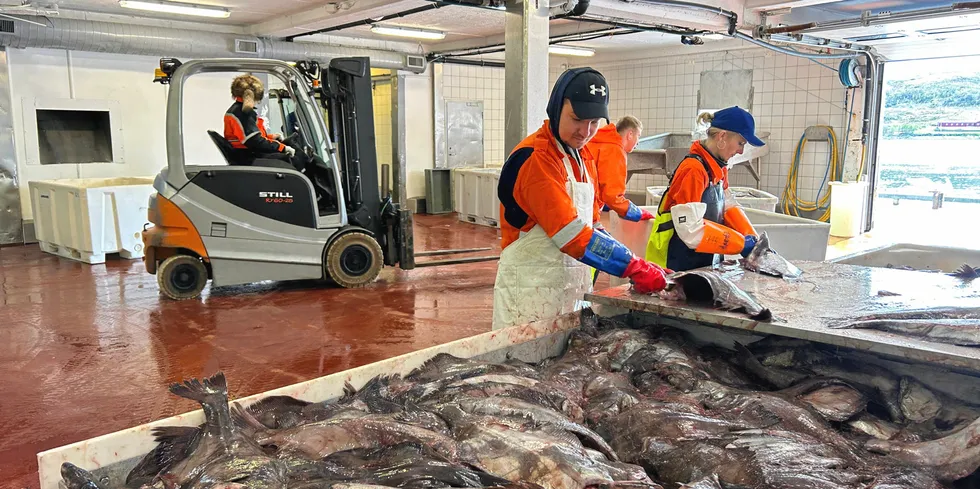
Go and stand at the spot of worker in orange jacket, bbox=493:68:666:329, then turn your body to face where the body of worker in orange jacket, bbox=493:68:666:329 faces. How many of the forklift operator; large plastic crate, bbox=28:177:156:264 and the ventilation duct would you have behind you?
3

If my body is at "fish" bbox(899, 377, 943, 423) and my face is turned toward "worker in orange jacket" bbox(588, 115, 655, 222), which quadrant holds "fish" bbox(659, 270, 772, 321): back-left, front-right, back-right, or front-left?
front-left

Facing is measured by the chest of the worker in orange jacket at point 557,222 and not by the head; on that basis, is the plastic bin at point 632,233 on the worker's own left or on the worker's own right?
on the worker's own left

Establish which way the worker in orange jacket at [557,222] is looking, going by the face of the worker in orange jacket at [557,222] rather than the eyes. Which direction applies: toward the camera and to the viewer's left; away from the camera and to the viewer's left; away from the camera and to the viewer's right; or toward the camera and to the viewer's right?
toward the camera and to the viewer's right

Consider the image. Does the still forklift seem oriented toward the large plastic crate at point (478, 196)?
no

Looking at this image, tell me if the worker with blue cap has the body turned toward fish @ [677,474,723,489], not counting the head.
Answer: no

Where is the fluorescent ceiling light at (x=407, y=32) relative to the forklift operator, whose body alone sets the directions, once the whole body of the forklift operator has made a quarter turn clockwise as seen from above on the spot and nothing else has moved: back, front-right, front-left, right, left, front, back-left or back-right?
back-left

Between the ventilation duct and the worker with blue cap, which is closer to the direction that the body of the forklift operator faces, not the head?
the worker with blue cap

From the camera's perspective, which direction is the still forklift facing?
to the viewer's right

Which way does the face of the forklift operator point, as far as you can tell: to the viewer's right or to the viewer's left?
to the viewer's right

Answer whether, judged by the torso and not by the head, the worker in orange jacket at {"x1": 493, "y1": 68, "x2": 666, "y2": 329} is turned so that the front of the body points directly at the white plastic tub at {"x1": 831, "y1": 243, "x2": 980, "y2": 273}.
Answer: no

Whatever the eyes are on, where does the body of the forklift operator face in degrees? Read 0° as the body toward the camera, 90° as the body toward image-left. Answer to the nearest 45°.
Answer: approximately 270°

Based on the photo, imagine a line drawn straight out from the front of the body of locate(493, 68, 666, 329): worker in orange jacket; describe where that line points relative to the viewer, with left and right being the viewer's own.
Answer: facing the viewer and to the right of the viewer

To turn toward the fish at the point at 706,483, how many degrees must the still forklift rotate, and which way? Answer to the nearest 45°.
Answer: approximately 90° to its right

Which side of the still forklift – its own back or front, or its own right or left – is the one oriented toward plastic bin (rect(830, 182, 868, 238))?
front

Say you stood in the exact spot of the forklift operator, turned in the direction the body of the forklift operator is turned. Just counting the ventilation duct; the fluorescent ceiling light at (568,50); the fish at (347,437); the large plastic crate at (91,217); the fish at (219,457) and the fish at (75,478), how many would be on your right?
3
